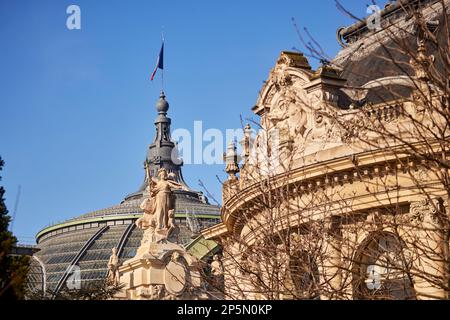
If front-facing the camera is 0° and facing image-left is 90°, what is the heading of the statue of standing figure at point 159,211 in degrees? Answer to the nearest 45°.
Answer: approximately 0°
